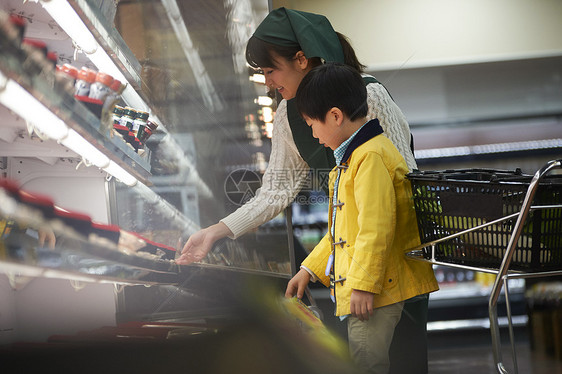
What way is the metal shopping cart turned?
to the viewer's left

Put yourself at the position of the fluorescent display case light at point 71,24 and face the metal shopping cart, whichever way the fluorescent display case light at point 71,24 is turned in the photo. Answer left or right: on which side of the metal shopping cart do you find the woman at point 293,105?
left

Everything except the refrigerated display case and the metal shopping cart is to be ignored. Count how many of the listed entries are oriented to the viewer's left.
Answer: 1

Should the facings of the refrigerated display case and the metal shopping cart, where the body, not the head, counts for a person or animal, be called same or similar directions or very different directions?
very different directions

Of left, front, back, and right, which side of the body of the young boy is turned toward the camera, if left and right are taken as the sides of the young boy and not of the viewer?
left
